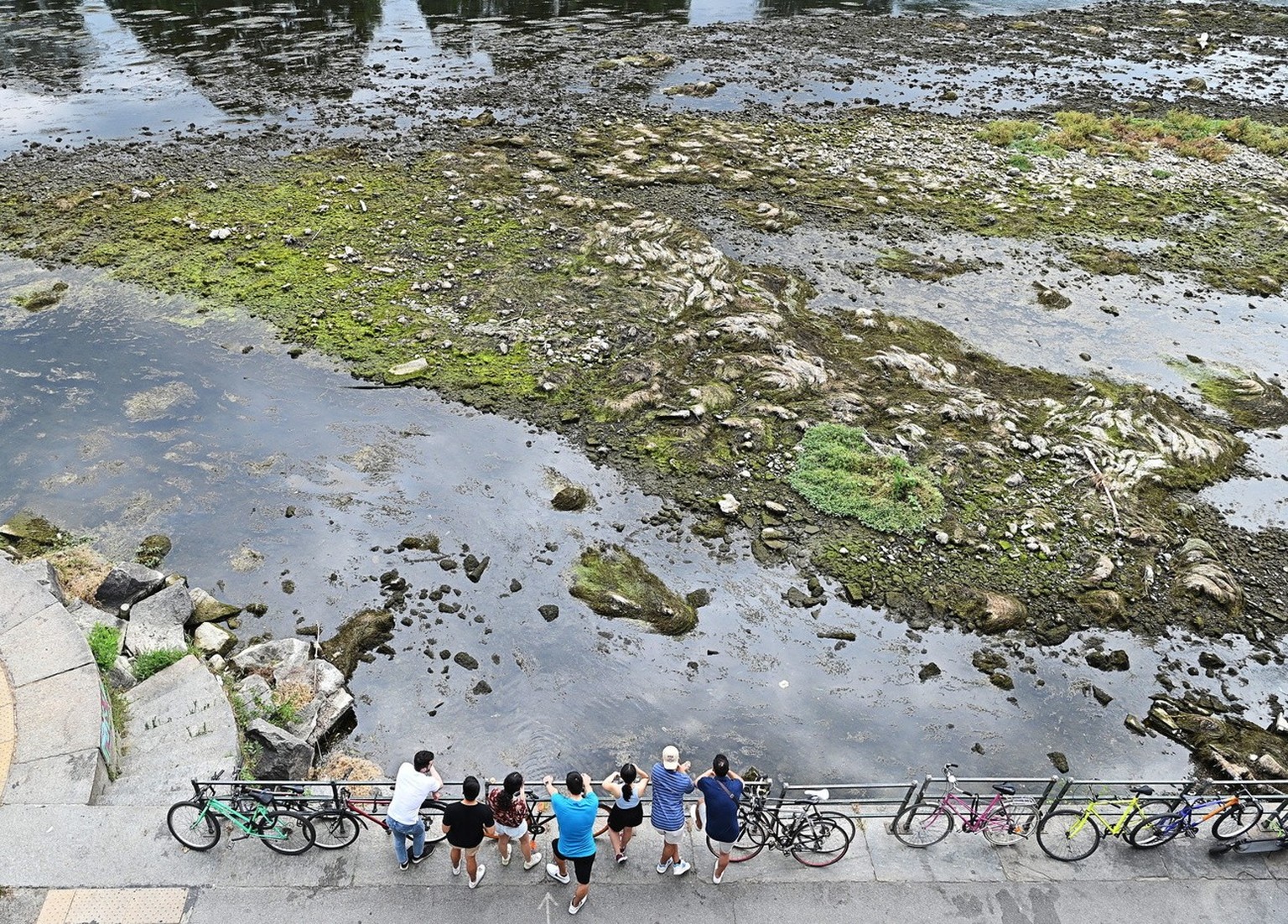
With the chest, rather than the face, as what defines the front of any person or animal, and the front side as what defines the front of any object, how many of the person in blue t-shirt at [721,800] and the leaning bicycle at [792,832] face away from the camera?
1

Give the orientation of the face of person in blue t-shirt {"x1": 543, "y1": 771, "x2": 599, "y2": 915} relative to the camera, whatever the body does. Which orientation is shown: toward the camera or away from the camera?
away from the camera

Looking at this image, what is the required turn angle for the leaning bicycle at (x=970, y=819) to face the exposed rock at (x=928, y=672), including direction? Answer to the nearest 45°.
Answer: approximately 90° to its right

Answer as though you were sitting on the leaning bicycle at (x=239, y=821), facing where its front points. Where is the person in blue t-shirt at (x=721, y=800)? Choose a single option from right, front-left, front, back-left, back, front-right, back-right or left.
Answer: back-left

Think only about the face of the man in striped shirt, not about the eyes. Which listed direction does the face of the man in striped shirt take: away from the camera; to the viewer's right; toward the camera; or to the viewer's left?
away from the camera

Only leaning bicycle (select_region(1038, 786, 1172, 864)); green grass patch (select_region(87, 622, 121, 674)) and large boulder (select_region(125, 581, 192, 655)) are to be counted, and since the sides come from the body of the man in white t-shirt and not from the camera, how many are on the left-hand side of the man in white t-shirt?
2

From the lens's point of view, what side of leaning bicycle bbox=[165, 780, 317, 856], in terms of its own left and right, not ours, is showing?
left

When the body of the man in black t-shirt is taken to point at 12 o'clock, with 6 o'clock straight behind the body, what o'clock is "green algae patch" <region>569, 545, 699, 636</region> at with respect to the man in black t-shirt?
The green algae patch is roughly at 1 o'clock from the man in black t-shirt.

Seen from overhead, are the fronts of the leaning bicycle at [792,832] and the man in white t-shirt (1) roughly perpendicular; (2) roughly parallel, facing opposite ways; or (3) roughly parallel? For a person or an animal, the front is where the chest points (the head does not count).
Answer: roughly perpendicular

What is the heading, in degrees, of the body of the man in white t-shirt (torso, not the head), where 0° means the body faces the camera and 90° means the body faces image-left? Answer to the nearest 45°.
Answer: approximately 225°

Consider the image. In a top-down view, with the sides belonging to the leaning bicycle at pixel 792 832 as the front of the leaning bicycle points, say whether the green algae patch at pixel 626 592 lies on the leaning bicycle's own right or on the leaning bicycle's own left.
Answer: on the leaning bicycle's own right

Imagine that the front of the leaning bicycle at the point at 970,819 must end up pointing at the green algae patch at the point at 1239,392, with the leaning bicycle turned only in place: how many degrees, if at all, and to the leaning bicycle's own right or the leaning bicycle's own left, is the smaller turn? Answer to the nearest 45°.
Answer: approximately 90° to the leaning bicycle's own right

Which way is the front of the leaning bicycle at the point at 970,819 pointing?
to the viewer's left

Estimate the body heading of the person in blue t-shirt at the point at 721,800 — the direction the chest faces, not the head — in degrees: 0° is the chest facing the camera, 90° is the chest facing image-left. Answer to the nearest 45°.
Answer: approximately 180°

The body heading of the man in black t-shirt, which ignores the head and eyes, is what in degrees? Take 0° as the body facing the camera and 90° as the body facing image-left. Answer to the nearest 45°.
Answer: approximately 180°

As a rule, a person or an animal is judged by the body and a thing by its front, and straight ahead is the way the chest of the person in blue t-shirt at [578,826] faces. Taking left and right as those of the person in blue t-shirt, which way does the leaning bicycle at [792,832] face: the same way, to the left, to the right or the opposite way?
to the left
